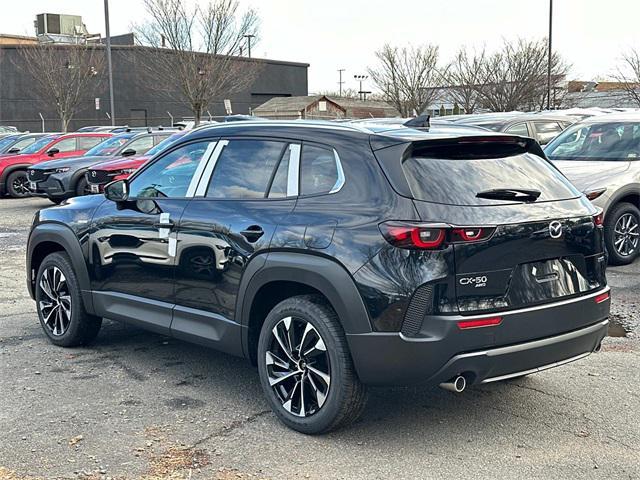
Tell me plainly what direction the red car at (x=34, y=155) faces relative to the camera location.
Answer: facing the viewer and to the left of the viewer

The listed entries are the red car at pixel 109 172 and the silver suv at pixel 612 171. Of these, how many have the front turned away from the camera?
0

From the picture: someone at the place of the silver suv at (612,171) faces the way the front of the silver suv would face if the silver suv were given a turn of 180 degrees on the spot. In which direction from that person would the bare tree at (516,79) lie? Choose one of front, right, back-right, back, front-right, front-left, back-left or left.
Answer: front-left

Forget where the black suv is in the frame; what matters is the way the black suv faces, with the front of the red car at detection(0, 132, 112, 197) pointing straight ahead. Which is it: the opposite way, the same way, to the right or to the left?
to the right

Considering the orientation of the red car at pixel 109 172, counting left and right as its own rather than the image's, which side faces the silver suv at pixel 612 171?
left

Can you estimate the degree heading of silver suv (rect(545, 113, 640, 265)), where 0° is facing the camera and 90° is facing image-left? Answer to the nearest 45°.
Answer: approximately 45°

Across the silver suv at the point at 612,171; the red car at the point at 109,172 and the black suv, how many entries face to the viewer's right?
0

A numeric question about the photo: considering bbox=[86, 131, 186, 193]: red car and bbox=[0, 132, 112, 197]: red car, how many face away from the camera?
0

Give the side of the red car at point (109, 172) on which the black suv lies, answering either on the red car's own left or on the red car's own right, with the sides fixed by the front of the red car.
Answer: on the red car's own left

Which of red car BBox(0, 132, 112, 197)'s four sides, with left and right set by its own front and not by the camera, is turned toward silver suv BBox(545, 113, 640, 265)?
left

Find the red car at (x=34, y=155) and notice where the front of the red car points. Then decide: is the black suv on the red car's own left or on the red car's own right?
on the red car's own left

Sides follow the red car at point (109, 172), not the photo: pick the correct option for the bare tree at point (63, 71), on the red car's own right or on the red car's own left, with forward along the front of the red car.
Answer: on the red car's own right
